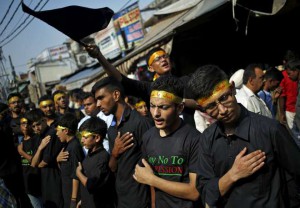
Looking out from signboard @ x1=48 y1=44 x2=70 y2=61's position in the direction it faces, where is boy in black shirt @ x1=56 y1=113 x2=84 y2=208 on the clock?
The boy in black shirt is roughly at 12 o'clock from the signboard.

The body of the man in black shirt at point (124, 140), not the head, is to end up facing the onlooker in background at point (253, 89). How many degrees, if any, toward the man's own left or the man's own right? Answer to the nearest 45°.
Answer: approximately 180°

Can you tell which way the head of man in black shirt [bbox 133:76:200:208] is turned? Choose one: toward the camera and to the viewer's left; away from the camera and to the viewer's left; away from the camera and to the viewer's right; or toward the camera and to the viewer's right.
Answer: toward the camera and to the viewer's left

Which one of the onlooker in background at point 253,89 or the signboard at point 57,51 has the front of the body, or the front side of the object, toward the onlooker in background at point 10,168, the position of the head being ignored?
the signboard

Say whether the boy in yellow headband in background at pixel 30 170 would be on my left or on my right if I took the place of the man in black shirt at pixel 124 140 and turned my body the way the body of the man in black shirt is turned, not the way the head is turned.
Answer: on my right

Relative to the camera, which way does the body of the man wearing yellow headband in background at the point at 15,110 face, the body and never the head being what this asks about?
toward the camera

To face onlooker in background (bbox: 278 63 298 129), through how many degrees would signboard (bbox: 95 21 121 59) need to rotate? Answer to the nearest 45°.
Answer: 0° — it already faces them

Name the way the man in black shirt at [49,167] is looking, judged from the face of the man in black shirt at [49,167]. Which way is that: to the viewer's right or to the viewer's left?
to the viewer's left

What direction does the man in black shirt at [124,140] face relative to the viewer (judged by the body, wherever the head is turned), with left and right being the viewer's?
facing the viewer and to the left of the viewer

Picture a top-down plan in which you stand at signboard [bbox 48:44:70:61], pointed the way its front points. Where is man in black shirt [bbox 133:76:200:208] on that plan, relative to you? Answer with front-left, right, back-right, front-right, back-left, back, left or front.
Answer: front

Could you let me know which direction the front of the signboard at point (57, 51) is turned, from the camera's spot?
facing the viewer

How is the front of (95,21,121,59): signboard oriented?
toward the camera

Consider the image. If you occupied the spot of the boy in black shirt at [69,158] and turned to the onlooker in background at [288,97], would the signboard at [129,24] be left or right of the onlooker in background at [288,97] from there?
left

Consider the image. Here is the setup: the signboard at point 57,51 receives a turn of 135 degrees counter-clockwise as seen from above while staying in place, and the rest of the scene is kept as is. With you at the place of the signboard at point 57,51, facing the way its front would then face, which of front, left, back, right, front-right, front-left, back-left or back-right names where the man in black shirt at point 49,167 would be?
back-right
